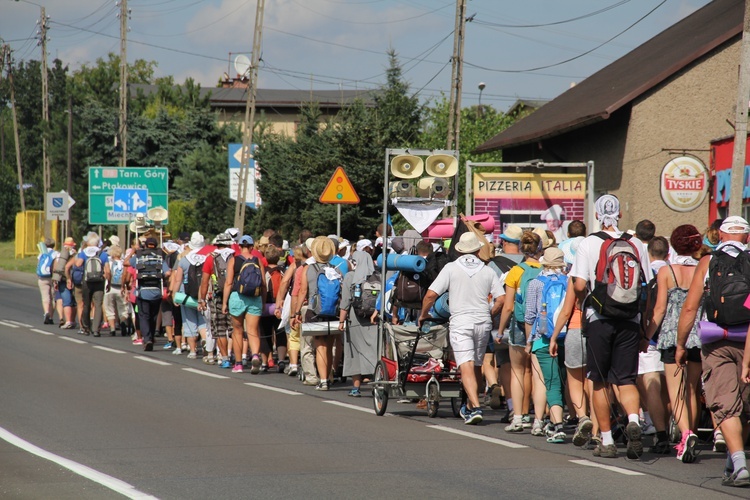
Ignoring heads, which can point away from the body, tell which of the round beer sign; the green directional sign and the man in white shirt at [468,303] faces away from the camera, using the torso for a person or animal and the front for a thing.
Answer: the man in white shirt

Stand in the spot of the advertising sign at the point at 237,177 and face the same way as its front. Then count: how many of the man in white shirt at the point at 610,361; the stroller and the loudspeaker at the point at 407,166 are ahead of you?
3

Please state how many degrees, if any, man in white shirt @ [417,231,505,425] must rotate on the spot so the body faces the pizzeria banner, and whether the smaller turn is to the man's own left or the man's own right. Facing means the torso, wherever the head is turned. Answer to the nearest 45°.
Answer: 0° — they already face it

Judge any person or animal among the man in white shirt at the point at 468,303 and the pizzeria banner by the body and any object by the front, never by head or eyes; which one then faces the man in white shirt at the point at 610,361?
the pizzeria banner

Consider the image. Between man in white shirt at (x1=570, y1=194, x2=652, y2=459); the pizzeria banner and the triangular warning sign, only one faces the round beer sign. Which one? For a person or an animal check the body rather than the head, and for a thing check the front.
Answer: the man in white shirt

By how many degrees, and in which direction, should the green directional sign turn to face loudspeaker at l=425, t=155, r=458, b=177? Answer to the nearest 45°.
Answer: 0° — it already faces it

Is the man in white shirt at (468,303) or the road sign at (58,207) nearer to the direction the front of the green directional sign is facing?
the man in white shirt

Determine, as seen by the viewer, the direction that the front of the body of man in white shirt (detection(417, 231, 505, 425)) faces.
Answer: away from the camera

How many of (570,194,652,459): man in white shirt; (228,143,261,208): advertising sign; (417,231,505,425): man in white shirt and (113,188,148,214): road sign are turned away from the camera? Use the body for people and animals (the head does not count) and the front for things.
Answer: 2
